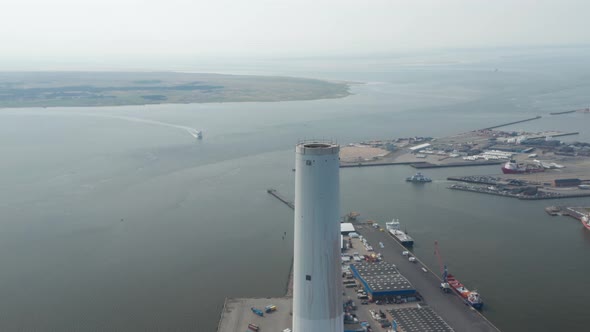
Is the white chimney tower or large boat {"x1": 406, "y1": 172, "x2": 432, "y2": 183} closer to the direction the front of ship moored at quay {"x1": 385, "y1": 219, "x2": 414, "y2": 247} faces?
the large boat

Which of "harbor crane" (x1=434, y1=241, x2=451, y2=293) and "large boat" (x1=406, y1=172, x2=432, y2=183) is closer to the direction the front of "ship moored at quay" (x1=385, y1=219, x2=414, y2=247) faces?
the large boat

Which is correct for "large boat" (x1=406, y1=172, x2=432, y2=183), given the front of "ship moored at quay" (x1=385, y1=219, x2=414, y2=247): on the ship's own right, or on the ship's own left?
on the ship's own right

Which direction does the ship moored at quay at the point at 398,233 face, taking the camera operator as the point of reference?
facing away from the viewer and to the left of the viewer

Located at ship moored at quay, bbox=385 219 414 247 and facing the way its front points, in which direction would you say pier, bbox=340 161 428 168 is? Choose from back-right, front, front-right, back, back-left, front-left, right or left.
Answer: front-right

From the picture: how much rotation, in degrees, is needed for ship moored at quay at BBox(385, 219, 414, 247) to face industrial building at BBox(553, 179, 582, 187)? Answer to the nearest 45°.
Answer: approximately 90° to its right

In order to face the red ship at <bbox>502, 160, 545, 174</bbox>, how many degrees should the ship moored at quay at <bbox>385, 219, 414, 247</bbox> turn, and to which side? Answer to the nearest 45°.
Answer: approximately 90° to its right

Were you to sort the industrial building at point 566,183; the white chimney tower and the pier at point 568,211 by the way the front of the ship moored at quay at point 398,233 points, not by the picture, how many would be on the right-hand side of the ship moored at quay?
2

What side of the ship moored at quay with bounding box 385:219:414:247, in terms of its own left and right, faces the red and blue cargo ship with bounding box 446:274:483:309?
back

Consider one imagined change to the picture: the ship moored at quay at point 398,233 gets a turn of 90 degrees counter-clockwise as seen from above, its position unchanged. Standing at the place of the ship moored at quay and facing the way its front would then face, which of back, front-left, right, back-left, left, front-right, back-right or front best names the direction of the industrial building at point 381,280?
front-left
